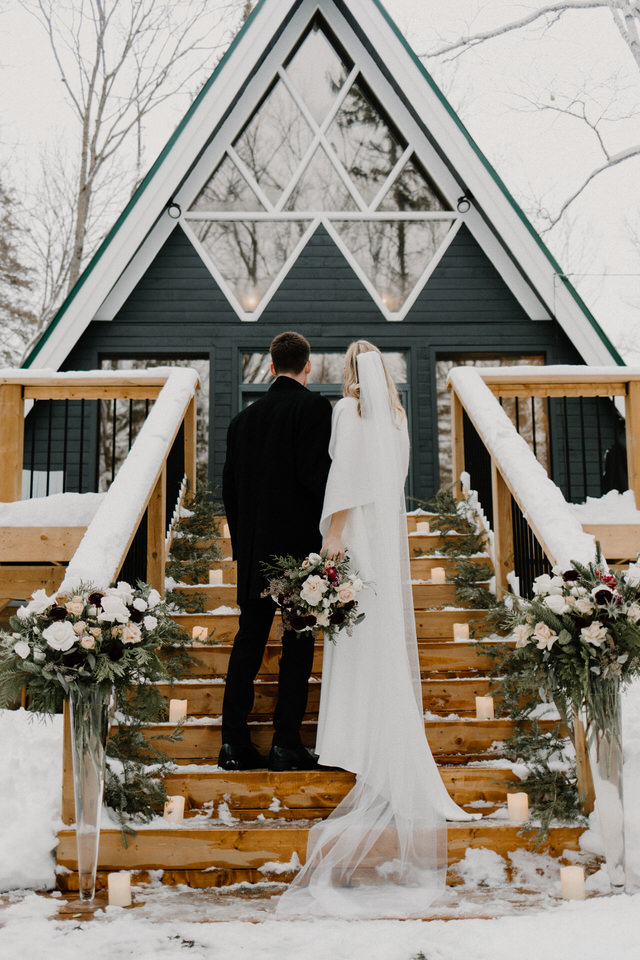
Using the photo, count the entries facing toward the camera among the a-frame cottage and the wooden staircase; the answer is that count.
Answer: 2

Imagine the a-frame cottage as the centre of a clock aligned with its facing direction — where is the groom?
The groom is roughly at 12 o'clock from the a-frame cottage.

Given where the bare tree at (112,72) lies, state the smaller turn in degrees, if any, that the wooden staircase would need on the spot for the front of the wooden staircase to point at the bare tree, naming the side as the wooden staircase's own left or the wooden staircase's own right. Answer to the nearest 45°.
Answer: approximately 180°

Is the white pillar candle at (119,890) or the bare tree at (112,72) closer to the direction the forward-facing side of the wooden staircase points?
the white pillar candle

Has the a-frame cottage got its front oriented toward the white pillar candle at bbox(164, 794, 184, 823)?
yes

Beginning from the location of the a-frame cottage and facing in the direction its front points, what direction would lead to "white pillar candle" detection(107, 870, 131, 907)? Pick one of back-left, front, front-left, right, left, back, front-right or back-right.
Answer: front

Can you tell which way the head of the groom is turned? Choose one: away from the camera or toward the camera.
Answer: away from the camera

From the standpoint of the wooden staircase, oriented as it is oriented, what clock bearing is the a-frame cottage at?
The a-frame cottage is roughly at 6 o'clock from the wooden staircase.

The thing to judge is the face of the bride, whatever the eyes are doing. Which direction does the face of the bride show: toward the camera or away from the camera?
away from the camera

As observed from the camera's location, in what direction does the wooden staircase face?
facing the viewer

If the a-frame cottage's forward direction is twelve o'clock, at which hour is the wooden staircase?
The wooden staircase is roughly at 12 o'clock from the a-frame cottage.

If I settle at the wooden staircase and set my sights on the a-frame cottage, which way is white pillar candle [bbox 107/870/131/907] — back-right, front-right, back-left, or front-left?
back-left

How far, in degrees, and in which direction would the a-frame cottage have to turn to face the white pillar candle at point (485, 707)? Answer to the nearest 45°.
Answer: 0° — it already faces it

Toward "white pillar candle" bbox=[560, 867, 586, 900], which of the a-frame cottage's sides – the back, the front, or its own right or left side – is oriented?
front

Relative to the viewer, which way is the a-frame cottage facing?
toward the camera
